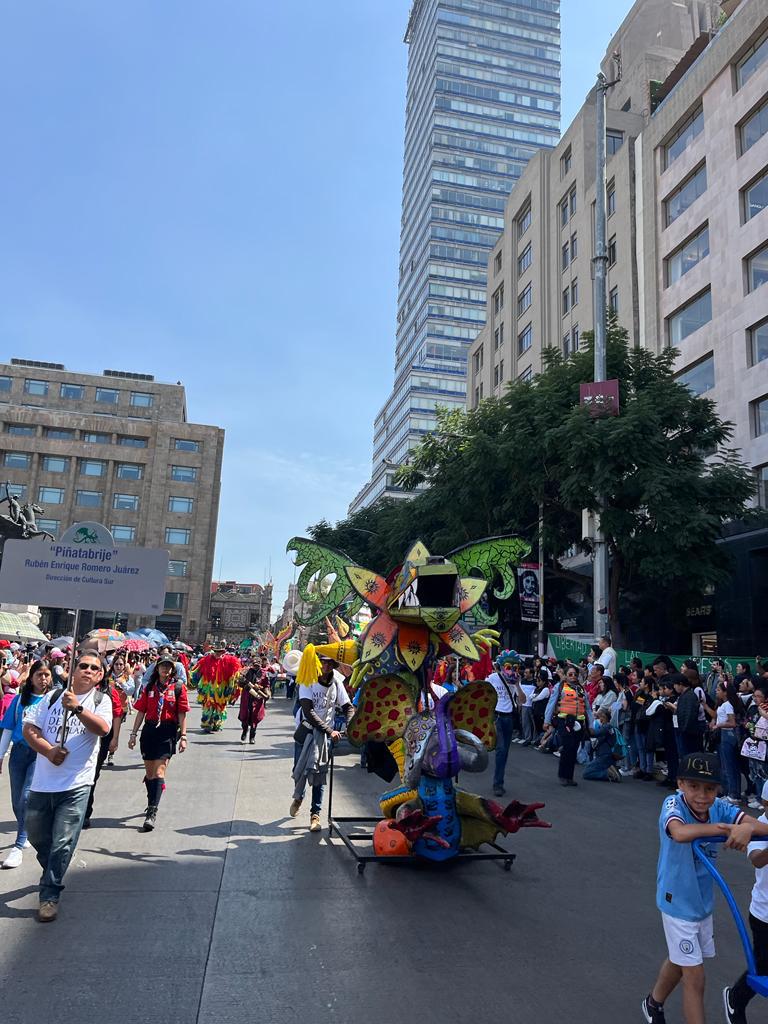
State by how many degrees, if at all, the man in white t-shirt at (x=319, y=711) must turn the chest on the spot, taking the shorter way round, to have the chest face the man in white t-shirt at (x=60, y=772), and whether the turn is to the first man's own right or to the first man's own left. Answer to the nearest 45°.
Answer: approximately 45° to the first man's own right

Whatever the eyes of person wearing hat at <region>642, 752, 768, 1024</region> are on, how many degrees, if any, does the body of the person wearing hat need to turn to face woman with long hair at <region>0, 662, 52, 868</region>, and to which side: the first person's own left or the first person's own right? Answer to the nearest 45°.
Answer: approximately 135° to the first person's own right

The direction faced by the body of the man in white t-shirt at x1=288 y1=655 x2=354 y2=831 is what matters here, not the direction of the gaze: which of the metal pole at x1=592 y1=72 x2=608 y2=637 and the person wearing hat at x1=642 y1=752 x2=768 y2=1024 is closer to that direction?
the person wearing hat

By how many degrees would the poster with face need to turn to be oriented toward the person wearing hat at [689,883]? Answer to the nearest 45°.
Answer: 0° — it already faces them

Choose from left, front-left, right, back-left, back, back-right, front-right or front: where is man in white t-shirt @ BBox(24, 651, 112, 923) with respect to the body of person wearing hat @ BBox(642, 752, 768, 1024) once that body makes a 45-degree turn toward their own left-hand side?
back

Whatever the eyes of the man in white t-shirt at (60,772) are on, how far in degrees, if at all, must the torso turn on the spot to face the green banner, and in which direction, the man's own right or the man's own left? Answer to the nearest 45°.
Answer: approximately 135° to the man's own left

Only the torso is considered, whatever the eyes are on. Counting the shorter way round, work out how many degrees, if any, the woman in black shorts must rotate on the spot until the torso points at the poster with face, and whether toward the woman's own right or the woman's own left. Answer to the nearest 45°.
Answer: approximately 135° to the woman's own left

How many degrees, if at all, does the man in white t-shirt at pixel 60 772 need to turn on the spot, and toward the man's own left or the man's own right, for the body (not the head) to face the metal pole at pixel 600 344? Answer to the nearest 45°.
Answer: approximately 135° to the man's own left

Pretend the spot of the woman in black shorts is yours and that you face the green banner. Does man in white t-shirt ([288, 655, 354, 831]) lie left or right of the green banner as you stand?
right
